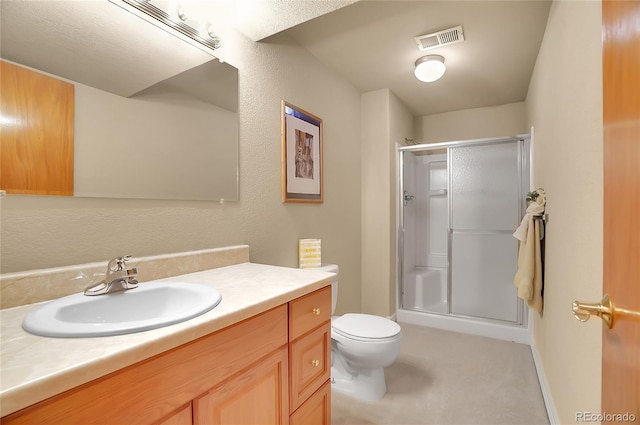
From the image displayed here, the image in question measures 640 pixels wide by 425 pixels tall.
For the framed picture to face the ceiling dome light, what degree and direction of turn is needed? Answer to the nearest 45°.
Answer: approximately 45° to its left

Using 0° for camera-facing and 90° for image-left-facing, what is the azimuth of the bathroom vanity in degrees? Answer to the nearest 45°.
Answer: approximately 315°

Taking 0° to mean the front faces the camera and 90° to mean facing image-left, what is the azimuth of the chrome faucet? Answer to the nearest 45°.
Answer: approximately 315°

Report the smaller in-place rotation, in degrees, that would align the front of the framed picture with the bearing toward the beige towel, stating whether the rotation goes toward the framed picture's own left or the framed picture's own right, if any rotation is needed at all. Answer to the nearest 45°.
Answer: approximately 45° to the framed picture's own left
